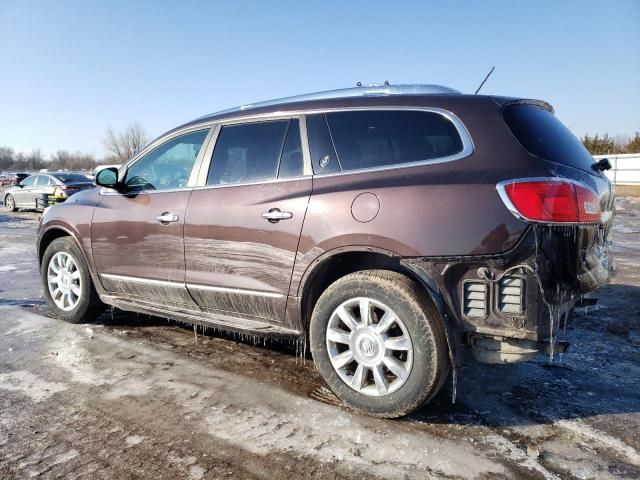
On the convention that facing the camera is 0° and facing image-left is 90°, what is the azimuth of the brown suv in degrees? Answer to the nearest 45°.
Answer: approximately 135°

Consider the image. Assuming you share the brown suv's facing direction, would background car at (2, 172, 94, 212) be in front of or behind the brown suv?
in front

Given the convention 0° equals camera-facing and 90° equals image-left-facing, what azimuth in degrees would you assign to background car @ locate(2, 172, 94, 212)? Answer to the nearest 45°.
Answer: approximately 135°

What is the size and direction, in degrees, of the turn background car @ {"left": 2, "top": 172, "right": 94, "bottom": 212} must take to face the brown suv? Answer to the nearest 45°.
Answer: approximately 135° to its left

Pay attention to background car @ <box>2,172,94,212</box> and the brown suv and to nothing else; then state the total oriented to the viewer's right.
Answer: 0
